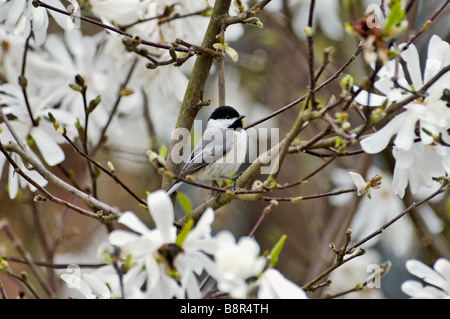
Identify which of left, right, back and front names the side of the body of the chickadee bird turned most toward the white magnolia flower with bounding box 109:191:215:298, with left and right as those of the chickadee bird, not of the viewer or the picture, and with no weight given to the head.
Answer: right

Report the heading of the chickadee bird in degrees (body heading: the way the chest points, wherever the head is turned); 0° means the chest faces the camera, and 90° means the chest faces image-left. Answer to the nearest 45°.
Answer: approximately 270°

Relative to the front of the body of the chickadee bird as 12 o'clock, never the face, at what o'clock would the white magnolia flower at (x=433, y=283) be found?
The white magnolia flower is roughly at 2 o'clock from the chickadee bird.

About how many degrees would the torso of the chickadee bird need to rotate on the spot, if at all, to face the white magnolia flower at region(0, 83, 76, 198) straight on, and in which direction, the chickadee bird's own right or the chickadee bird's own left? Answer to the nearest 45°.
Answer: approximately 180°

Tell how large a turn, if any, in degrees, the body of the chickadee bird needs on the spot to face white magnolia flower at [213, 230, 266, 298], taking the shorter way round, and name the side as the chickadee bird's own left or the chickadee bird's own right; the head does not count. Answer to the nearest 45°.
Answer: approximately 90° to the chickadee bird's own right
